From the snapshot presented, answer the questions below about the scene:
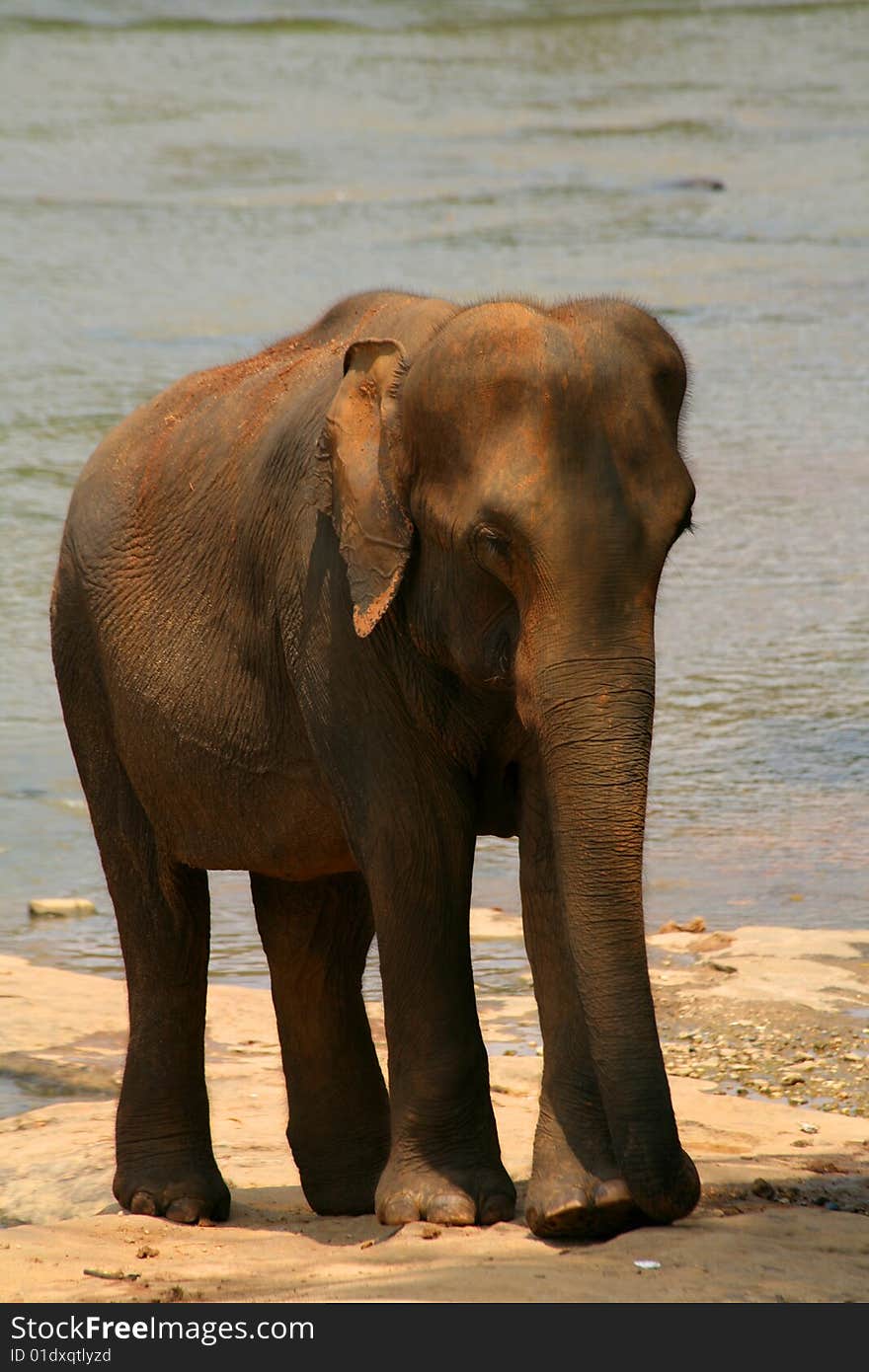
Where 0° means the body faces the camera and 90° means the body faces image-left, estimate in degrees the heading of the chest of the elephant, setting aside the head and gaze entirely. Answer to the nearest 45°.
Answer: approximately 315°

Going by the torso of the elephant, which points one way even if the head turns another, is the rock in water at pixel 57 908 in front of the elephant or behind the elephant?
behind
